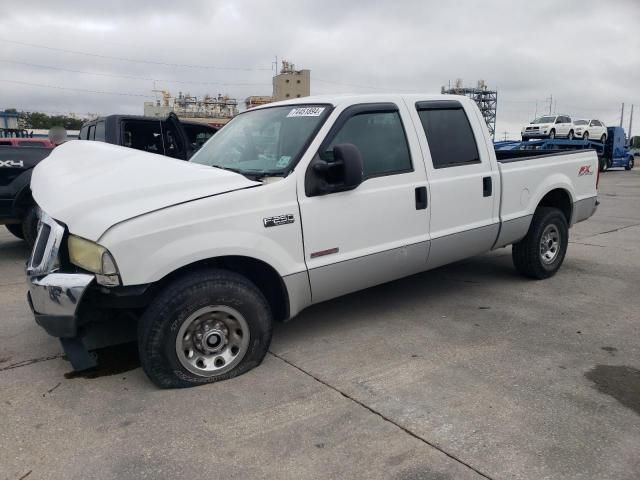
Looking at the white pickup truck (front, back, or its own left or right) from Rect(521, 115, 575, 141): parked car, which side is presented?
back

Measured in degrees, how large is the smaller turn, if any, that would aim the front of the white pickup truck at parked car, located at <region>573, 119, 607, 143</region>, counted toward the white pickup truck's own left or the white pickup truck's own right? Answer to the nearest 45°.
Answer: approximately 180°

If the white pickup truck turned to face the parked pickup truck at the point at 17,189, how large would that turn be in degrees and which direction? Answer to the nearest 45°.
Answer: approximately 90° to its right

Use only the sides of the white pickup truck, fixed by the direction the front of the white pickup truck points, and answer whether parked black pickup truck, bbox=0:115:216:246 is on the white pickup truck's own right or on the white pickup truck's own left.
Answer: on the white pickup truck's own right

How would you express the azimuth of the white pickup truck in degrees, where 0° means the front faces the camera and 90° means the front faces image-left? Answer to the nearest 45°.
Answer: approximately 45°
